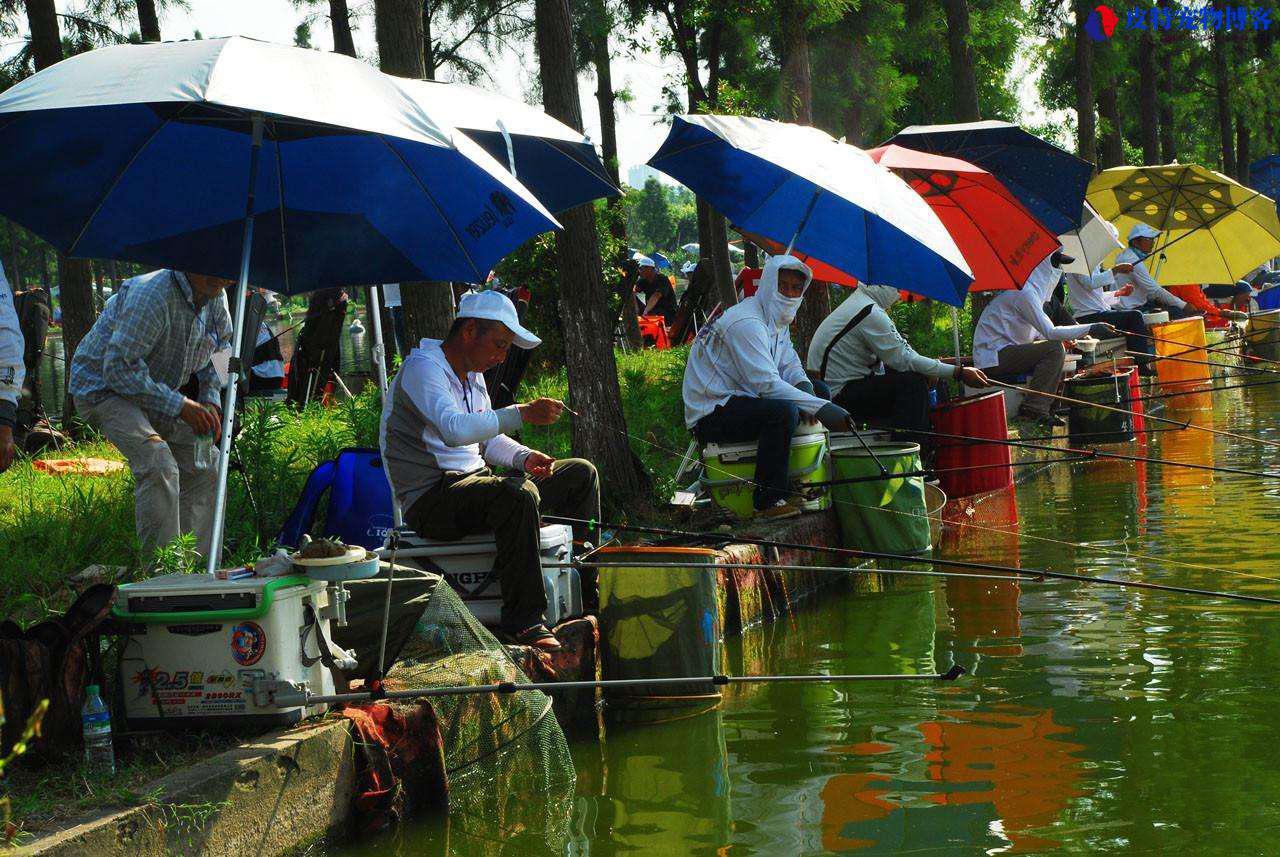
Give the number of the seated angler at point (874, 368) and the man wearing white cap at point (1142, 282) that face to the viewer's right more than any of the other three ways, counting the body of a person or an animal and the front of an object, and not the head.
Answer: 2

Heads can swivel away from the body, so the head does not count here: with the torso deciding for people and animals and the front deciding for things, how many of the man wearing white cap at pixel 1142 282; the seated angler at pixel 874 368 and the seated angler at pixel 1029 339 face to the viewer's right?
3

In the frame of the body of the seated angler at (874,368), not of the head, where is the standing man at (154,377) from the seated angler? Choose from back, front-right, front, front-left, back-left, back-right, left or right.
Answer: back-right

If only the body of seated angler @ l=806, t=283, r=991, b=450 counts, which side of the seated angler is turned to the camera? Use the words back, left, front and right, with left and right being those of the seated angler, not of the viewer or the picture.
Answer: right

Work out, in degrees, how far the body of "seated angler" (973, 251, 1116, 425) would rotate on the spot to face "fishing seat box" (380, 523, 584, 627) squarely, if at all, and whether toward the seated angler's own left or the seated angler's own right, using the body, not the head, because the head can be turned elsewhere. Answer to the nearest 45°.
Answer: approximately 90° to the seated angler's own right

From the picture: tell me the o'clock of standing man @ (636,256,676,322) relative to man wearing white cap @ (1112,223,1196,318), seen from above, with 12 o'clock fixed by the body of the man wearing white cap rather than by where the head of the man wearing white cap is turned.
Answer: The standing man is roughly at 7 o'clock from the man wearing white cap.

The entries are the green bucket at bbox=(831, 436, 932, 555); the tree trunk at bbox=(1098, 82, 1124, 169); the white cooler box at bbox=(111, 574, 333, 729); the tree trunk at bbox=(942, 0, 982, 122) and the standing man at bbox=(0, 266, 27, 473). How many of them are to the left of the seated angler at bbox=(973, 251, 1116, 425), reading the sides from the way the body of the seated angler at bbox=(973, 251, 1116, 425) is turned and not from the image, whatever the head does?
2

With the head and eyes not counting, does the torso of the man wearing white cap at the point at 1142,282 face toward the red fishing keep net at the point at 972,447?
no

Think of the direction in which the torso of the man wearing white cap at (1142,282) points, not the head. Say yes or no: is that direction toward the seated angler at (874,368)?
no

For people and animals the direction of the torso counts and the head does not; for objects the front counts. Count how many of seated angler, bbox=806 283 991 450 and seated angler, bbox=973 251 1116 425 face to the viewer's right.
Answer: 2

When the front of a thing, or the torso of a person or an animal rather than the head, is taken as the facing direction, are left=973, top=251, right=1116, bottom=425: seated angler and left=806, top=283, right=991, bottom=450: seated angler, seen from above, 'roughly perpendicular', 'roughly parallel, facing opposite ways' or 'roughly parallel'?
roughly parallel

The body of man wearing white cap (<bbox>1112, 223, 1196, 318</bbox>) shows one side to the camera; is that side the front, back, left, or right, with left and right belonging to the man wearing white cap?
right

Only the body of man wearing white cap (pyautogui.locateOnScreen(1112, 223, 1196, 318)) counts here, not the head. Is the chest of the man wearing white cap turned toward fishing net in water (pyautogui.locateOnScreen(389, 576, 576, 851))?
no

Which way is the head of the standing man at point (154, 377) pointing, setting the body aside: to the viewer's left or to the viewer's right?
to the viewer's right

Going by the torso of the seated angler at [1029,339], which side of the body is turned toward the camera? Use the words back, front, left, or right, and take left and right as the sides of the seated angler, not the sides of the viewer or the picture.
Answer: right

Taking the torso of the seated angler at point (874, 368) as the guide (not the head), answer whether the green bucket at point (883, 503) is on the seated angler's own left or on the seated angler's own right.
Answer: on the seated angler's own right

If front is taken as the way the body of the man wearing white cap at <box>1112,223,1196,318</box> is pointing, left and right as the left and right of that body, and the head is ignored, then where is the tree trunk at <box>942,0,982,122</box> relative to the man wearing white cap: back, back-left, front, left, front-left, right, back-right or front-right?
back-right

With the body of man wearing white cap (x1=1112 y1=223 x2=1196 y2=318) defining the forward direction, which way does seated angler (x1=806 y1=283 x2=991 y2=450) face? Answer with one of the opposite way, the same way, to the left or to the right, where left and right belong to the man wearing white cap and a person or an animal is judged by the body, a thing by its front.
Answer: the same way
